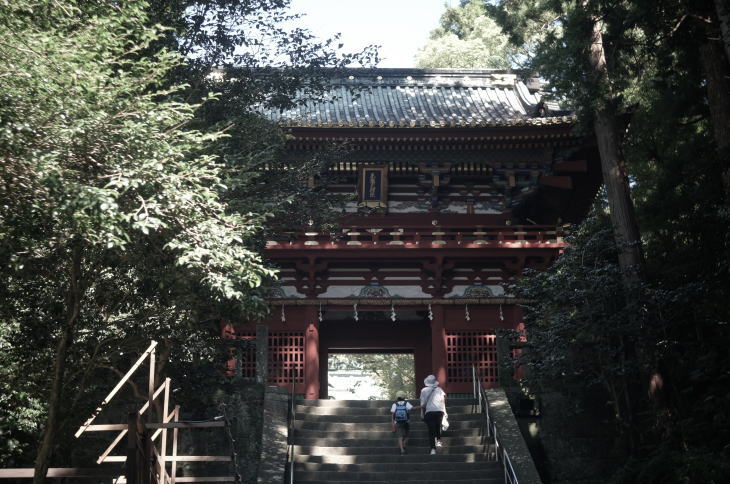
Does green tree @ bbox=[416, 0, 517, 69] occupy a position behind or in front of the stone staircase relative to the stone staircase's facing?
behind

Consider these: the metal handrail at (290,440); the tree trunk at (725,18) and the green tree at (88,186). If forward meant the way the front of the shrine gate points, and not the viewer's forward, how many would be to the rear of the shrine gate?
0

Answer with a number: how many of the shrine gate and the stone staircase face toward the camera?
2

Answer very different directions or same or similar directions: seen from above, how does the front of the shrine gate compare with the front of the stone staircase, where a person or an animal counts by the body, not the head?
same or similar directions

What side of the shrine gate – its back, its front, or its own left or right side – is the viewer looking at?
front

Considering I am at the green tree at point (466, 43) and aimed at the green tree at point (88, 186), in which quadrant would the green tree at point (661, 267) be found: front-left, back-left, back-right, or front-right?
front-left

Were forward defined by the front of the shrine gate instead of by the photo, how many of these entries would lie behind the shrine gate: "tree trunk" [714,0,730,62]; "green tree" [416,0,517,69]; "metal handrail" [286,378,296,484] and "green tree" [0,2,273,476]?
1

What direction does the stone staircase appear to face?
toward the camera

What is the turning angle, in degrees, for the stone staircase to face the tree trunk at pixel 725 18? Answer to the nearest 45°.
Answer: approximately 45° to its left

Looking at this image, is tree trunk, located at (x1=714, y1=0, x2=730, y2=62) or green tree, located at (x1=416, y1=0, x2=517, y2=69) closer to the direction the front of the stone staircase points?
the tree trunk

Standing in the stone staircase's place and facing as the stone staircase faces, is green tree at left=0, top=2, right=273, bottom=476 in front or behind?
in front

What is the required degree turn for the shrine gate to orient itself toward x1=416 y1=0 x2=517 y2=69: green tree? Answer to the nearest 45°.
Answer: approximately 180°
